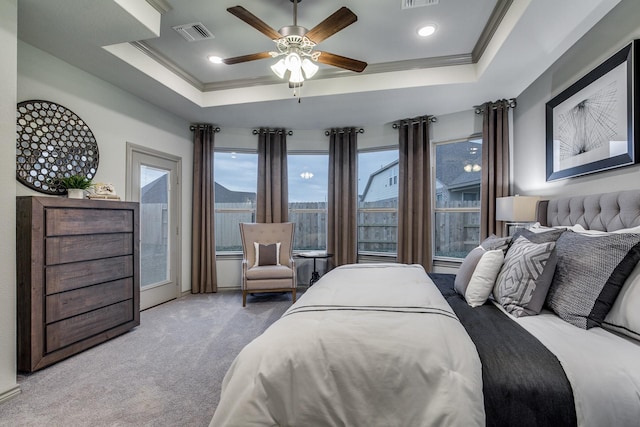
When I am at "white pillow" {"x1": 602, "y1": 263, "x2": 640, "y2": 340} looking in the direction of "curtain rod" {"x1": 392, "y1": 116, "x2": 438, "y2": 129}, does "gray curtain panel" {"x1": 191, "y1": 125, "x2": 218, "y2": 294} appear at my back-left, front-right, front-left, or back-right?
front-left

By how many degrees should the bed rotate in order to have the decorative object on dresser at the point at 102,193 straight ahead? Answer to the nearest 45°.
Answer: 0° — it already faces it

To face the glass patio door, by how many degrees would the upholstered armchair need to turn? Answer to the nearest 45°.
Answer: approximately 90° to its right

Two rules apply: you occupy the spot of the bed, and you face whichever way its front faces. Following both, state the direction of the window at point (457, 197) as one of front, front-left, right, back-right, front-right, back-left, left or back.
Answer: right

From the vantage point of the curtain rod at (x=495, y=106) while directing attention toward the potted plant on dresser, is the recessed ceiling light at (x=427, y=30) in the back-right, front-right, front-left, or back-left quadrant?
front-left

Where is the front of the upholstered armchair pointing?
toward the camera

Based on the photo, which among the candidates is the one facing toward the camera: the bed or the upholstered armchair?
the upholstered armchair

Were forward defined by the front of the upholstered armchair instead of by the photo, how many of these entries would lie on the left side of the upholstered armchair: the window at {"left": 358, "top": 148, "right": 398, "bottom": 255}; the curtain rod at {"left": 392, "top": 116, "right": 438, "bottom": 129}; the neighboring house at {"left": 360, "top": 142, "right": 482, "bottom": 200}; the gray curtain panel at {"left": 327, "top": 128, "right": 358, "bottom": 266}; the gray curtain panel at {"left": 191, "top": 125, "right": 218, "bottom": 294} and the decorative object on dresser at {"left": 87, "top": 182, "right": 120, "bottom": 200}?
4

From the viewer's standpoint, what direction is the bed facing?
to the viewer's left

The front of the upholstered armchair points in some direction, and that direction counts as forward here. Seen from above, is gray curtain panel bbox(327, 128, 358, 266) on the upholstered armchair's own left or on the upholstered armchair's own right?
on the upholstered armchair's own left

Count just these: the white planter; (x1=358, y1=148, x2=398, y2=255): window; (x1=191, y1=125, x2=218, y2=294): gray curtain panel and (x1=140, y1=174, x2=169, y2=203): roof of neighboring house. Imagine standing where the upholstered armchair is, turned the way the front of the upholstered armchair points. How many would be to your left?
1

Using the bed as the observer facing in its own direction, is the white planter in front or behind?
in front

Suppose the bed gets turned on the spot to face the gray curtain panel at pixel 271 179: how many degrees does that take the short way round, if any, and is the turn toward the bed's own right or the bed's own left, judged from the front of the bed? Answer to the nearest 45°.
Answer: approximately 45° to the bed's own right

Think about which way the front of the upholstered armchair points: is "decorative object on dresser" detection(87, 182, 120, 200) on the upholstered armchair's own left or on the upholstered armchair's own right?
on the upholstered armchair's own right

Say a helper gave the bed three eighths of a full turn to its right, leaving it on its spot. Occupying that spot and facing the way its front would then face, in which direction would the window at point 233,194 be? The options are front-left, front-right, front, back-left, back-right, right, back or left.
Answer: left

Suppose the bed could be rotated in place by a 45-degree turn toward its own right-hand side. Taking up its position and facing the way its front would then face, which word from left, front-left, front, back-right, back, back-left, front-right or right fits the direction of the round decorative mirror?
front-left

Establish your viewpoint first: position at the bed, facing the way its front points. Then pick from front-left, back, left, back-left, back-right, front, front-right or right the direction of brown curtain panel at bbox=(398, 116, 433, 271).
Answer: right

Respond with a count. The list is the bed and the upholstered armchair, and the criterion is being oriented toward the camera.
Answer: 1

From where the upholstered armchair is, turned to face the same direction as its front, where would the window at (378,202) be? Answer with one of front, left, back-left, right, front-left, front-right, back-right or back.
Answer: left

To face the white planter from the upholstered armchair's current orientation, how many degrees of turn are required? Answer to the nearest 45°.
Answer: approximately 45° to its right

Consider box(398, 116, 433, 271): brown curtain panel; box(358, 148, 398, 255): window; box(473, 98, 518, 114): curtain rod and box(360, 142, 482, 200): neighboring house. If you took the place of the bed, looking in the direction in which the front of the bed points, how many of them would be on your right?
4
